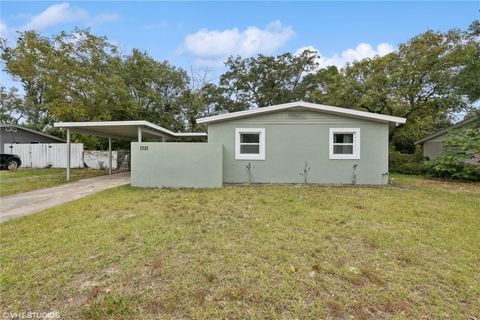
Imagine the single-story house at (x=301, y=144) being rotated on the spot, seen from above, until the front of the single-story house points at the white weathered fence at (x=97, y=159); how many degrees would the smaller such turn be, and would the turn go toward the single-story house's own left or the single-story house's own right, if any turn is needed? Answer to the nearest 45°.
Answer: approximately 135° to the single-story house's own right

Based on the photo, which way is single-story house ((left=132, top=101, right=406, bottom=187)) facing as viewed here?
toward the camera

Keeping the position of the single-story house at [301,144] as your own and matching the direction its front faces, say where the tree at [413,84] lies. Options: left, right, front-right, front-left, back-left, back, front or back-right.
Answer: back-left

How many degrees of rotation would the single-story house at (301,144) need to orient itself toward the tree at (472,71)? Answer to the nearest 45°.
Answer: approximately 90° to its left

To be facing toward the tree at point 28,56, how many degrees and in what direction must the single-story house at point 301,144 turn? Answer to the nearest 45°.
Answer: approximately 90° to its right

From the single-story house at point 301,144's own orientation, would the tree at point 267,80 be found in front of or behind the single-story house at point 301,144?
behind

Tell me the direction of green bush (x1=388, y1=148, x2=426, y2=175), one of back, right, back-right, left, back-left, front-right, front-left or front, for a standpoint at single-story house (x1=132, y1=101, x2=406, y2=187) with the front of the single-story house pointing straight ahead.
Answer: back-left

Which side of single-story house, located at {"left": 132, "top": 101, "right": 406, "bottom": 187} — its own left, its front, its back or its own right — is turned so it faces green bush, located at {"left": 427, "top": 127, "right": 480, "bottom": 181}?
left

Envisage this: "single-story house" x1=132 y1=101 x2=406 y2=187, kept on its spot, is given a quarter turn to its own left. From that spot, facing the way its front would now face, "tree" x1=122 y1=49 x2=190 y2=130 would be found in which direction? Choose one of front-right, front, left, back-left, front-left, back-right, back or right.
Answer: back-left

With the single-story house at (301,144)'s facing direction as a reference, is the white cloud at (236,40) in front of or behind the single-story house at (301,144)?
behind

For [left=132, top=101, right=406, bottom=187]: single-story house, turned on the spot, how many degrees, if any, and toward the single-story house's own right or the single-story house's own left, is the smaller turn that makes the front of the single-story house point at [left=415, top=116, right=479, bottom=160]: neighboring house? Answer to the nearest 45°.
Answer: approximately 135° to the single-story house's own left
